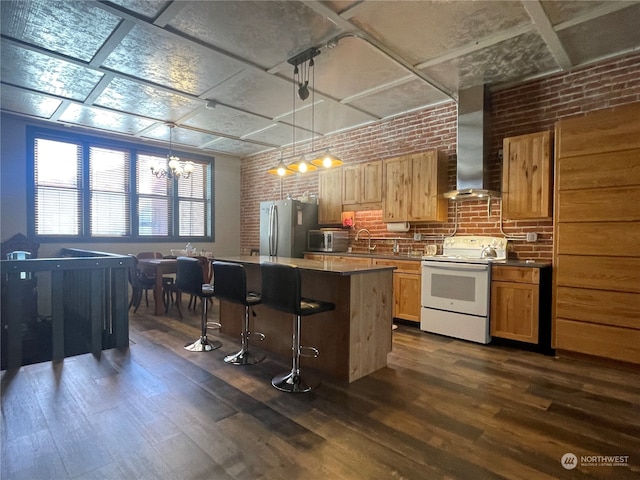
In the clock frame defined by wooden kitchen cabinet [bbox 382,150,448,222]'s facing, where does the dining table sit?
The dining table is roughly at 1 o'clock from the wooden kitchen cabinet.

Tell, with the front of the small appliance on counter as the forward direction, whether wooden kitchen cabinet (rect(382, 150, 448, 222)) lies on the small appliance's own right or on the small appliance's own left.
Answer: on the small appliance's own left

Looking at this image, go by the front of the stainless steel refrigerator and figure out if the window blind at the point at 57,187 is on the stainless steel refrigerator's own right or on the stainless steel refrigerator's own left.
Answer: on the stainless steel refrigerator's own right

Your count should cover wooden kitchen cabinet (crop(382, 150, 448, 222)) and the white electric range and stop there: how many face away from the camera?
0

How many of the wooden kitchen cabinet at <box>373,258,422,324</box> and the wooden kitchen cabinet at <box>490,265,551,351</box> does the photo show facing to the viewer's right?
0

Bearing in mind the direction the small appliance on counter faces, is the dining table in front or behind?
in front

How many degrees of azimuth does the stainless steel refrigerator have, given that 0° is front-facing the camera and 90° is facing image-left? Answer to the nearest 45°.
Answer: approximately 45°

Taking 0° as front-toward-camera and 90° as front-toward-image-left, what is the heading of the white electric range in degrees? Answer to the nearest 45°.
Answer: approximately 45°

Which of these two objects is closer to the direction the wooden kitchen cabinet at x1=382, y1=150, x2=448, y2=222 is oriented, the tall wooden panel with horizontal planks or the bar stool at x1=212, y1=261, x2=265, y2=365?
the bar stool

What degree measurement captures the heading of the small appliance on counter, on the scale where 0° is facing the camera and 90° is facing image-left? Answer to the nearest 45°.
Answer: approximately 45°

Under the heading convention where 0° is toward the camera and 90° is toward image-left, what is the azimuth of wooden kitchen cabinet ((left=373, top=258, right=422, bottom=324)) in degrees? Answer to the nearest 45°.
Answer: approximately 45°

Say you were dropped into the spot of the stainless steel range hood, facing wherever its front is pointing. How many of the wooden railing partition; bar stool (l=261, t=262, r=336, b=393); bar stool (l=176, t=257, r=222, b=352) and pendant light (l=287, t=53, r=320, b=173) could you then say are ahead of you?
4

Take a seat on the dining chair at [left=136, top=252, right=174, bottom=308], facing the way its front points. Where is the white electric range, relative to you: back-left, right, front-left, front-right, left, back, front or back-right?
front

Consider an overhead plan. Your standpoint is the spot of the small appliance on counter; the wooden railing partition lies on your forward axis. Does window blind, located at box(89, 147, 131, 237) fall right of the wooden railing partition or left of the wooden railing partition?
right
